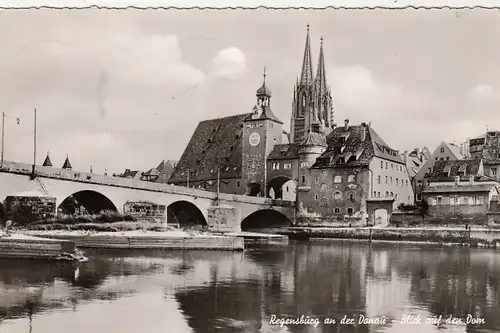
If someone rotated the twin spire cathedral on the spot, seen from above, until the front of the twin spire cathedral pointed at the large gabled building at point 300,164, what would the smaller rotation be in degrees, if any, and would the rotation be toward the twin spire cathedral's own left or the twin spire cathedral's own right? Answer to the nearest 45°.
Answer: approximately 45° to the twin spire cathedral's own right

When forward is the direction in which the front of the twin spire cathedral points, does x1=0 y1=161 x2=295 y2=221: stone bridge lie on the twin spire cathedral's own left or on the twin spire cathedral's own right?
on the twin spire cathedral's own right

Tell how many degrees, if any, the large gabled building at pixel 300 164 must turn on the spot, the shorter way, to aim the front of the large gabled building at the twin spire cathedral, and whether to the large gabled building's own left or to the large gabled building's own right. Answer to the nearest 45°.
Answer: approximately 135° to the large gabled building's own right

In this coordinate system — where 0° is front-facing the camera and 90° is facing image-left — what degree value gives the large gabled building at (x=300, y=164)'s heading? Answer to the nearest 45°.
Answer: approximately 45°

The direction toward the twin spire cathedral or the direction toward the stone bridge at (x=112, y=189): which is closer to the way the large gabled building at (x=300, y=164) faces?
the stone bridge

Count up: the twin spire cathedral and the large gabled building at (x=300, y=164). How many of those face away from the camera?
0

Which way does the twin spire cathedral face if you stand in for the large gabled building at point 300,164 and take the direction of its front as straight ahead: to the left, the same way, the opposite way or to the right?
to the left

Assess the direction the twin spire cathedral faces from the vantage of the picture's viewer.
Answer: facing the viewer and to the right of the viewer
